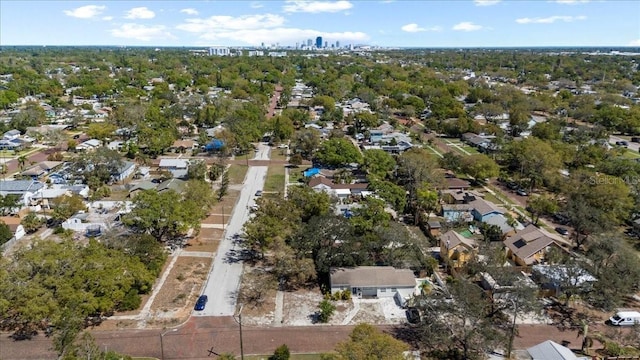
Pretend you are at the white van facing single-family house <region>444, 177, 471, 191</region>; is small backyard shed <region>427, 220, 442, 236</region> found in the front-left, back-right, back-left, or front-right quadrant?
front-left

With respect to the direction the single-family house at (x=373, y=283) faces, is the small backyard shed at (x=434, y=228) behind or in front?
behind

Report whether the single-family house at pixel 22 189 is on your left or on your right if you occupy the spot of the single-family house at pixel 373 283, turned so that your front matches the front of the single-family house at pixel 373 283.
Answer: on your right

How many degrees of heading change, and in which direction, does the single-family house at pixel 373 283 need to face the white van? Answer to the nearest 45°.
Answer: approximately 90° to its left

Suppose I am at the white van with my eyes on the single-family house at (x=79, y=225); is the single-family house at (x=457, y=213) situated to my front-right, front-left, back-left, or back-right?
front-right

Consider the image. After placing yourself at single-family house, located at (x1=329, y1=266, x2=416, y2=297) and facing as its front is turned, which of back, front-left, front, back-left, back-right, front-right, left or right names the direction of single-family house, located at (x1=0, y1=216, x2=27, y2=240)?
right

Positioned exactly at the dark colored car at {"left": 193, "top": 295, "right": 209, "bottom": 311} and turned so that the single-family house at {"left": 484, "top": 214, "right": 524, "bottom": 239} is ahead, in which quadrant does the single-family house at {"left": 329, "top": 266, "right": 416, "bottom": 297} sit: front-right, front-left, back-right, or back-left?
front-right

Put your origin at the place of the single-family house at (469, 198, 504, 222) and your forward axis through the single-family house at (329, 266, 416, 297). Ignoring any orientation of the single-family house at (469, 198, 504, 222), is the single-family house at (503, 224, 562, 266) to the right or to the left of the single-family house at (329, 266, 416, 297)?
left

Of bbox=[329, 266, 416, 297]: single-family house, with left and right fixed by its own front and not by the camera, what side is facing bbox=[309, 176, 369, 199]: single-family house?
back

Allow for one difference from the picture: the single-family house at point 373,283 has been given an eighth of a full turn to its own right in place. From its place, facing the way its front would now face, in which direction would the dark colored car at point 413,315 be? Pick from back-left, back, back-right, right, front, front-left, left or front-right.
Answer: left

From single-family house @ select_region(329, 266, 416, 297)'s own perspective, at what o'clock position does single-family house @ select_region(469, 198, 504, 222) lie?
single-family house @ select_region(469, 198, 504, 222) is roughly at 7 o'clock from single-family house @ select_region(329, 266, 416, 297).

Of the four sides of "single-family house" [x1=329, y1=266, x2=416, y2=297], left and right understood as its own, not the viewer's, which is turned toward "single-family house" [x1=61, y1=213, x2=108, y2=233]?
right

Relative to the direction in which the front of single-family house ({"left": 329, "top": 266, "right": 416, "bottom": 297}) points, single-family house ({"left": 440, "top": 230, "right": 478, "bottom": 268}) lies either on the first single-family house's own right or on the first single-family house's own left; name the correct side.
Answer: on the first single-family house's own left

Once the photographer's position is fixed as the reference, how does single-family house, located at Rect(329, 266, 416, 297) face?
facing the viewer

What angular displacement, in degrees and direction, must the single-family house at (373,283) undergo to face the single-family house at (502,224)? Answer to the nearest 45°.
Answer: approximately 135° to its left

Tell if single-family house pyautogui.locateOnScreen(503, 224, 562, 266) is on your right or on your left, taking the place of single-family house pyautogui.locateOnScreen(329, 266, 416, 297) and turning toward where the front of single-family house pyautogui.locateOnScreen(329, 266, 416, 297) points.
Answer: on your left

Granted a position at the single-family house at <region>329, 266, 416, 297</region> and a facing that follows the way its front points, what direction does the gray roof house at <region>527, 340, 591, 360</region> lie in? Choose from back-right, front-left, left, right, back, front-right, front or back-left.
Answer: front-left

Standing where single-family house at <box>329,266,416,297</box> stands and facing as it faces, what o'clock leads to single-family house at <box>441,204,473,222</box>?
single-family house at <box>441,204,473,222</box> is roughly at 7 o'clock from single-family house at <box>329,266,416,297</box>.
